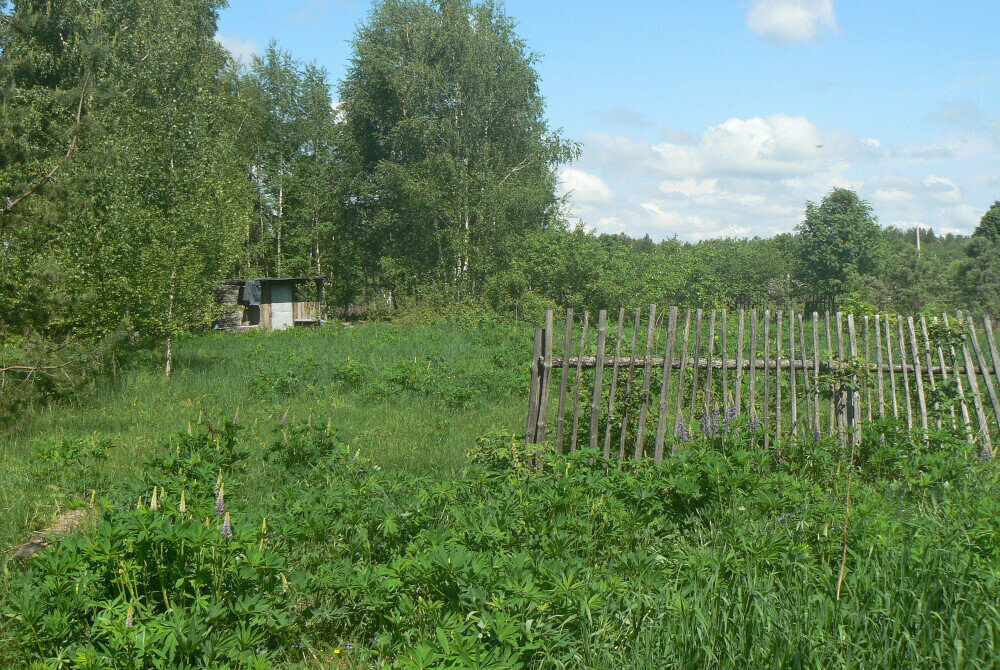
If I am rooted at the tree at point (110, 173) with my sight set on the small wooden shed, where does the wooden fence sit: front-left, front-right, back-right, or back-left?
back-right

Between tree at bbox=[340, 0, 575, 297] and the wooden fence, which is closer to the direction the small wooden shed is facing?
the wooden fence

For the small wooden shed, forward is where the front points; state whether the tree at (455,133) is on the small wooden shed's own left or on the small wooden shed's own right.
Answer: on the small wooden shed's own left

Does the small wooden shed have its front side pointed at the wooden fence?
yes

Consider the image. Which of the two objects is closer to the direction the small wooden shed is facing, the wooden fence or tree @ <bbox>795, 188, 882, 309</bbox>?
the wooden fence

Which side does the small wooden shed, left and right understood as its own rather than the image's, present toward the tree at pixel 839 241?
left

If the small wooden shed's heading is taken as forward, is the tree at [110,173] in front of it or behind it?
in front

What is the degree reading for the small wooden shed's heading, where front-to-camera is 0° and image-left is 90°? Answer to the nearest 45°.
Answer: approximately 0°
